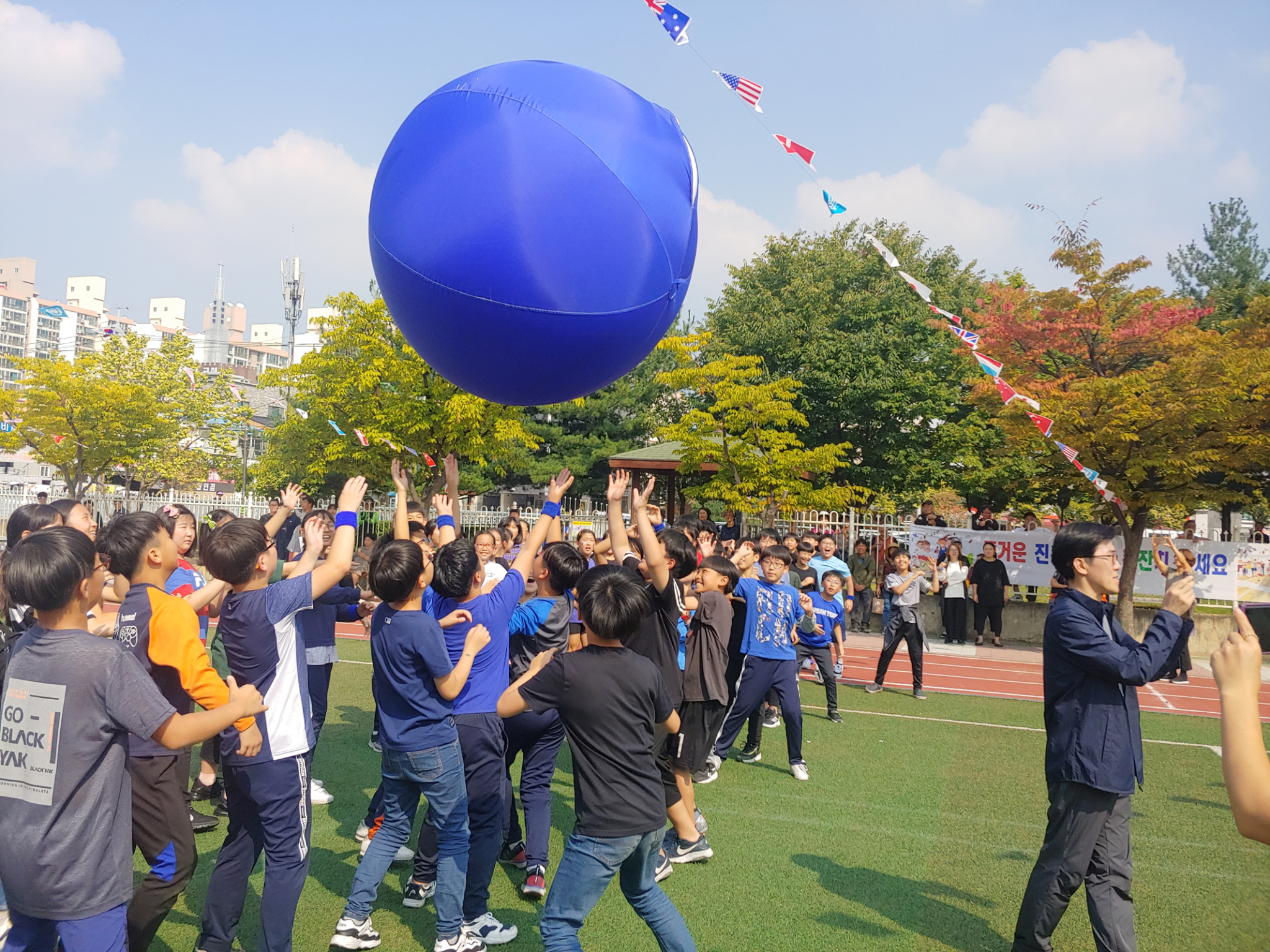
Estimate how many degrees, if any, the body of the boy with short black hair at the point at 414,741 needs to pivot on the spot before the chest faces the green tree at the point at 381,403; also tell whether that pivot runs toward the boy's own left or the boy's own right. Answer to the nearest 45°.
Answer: approximately 45° to the boy's own left

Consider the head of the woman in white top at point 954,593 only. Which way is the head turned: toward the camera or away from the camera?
toward the camera

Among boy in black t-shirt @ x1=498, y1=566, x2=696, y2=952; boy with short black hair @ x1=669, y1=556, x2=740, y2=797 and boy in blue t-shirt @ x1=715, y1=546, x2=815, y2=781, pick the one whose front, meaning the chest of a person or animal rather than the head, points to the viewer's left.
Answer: the boy with short black hair

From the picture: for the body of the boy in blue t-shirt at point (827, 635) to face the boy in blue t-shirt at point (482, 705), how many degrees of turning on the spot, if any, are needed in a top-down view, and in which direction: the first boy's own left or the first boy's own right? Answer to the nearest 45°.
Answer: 0° — they already face them

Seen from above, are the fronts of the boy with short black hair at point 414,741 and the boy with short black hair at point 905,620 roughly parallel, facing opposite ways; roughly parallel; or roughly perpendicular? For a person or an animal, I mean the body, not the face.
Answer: roughly parallel, facing opposite ways

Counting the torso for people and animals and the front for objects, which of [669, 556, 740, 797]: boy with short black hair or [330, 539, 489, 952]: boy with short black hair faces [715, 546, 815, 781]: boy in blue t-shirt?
[330, 539, 489, 952]: boy with short black hair

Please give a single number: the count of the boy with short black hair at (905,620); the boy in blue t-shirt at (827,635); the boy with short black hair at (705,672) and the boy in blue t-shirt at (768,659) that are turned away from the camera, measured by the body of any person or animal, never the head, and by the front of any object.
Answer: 0

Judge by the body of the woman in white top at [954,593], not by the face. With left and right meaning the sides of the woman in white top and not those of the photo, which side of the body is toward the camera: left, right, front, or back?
front

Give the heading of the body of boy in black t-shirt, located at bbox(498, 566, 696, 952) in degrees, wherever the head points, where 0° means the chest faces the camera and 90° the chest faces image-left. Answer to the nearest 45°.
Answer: approximately 180°

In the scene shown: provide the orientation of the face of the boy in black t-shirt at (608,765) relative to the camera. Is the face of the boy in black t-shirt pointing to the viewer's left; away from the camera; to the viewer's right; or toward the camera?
away from the camera

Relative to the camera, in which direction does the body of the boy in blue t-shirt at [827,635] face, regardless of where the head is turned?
toward the camera

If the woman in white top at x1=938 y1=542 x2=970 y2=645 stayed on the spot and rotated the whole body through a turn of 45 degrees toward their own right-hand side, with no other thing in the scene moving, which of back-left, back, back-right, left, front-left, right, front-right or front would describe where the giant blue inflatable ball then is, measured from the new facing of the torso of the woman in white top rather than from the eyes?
front-left

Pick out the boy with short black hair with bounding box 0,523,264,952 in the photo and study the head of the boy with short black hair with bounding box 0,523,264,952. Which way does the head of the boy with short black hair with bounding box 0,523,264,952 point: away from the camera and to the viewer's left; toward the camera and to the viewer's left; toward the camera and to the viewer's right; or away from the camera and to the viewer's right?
away from the camera and to the viewer's right

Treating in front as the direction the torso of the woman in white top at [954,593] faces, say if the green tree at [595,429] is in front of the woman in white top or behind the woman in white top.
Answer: behind

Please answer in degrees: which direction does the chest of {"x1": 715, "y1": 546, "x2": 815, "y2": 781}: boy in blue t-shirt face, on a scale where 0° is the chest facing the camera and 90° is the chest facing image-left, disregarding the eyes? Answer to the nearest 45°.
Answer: approximately 0°

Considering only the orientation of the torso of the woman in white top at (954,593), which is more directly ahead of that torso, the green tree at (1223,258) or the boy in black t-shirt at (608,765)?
the boy in black t-shirt

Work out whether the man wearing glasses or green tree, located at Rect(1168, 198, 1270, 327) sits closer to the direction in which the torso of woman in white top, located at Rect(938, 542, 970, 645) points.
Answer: the man wearing glasses
